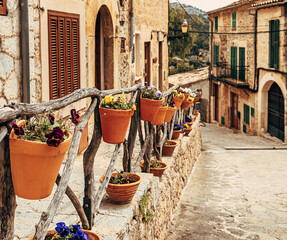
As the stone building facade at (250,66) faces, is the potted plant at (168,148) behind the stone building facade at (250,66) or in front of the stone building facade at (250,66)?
in front

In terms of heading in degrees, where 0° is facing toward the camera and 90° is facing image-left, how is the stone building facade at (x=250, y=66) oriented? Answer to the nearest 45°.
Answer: approximately 45°

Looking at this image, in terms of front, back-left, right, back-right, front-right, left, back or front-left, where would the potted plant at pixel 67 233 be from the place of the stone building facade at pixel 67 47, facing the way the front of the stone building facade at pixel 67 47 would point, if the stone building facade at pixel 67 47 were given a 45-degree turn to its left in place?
right

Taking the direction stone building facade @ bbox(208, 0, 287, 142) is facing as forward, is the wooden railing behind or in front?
in front

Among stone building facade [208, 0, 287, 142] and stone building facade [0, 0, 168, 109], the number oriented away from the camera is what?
0

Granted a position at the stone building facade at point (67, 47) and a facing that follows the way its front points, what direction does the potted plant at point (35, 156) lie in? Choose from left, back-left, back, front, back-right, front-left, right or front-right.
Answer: front-right

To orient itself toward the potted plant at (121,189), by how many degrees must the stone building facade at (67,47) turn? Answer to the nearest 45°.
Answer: approximately 45° to its right

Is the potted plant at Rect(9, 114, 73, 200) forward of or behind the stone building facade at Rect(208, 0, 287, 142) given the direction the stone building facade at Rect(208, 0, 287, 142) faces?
forward

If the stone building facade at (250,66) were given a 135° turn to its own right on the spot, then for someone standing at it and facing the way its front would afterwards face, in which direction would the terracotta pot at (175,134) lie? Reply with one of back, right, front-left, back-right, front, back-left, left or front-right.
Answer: back

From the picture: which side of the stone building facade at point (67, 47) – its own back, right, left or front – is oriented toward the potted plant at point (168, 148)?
left

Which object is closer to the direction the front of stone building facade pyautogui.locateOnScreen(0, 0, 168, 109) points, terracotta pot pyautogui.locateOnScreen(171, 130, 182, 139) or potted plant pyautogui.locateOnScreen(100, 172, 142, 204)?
the potted plant

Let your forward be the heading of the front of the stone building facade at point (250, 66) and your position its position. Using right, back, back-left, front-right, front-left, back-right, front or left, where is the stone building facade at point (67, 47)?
front-left
